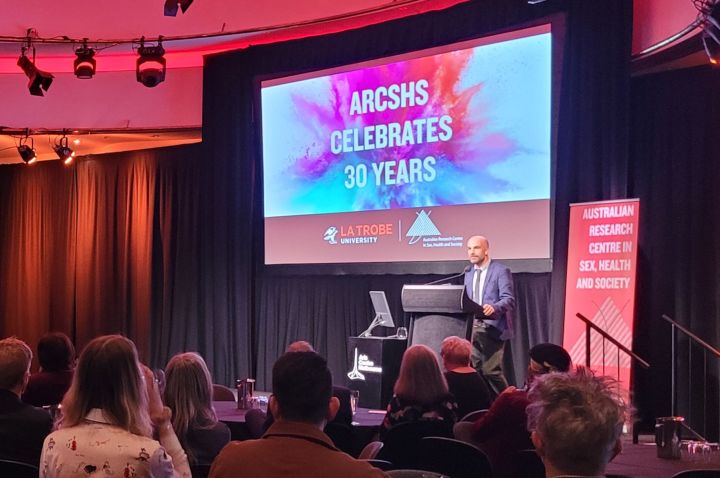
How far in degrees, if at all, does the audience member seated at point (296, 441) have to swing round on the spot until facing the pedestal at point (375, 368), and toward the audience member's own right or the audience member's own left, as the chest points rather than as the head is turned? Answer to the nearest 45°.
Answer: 0° — they already face it

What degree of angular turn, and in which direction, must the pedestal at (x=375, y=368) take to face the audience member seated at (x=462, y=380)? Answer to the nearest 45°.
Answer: approximately 45° to its left

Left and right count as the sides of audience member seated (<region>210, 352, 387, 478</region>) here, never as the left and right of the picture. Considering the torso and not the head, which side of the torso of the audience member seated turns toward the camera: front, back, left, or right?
back

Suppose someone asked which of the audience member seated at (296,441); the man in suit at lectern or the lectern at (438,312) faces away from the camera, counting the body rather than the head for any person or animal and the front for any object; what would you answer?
the audience member seated

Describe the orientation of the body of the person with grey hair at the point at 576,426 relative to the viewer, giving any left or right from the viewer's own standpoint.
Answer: facing away from the viewer

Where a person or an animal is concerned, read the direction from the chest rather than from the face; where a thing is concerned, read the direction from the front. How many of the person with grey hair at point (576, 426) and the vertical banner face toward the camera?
1

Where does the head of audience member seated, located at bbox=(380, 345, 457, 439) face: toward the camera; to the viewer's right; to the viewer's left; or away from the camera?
away from the camera

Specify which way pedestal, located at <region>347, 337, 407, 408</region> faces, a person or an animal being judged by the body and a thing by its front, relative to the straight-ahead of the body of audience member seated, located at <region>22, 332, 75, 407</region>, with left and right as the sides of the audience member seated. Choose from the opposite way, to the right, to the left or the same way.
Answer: the opposite way

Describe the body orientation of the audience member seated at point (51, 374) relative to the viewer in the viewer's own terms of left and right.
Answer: facing away from the viewer and to the right of the viewer

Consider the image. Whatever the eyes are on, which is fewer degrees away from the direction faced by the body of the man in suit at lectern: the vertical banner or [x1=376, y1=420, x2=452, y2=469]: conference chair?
the conference chair

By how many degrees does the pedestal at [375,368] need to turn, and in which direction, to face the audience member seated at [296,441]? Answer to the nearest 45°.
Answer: approximately 45° to its left

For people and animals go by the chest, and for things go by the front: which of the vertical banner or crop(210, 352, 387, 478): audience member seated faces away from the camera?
the audience member seated

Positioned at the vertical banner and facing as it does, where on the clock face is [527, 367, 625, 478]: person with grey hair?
The person with grey hair is roughly at 12 o'clock from the vertical banner.
